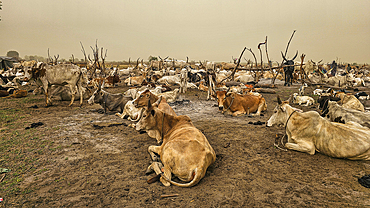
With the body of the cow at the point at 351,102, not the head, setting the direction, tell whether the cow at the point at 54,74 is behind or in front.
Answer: in front

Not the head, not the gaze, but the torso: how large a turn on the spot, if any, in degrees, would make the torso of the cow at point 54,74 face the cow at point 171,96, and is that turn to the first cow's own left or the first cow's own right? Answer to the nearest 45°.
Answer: approximately 180°

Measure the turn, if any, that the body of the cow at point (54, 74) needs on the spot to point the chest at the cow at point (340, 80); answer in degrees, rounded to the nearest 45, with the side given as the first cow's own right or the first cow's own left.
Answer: approximately 180°

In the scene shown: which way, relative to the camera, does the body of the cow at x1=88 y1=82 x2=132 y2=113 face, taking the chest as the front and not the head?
to the viewer's left

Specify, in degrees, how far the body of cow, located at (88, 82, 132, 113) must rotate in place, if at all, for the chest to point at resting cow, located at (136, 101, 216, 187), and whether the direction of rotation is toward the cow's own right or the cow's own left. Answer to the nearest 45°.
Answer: approximately 90° to the cow's own left

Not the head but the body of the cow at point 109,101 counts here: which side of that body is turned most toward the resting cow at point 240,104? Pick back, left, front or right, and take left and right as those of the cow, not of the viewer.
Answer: back

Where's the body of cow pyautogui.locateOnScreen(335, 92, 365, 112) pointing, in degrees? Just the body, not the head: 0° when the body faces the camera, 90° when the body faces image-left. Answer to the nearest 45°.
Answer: approximately 90°

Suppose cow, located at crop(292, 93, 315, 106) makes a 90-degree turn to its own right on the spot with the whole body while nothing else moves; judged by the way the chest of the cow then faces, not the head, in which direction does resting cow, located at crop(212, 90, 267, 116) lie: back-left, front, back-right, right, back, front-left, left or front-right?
back-left

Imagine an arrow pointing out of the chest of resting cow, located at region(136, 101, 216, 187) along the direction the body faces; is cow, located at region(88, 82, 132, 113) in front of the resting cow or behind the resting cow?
in front

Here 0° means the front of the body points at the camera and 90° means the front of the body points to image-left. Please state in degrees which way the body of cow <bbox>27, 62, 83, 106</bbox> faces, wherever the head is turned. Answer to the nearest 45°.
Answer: approximately 90°

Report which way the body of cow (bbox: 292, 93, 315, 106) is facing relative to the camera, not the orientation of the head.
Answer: to the viewer's left

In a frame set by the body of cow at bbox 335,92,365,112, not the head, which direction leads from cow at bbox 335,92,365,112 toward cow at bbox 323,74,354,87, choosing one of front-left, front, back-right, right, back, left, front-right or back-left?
right

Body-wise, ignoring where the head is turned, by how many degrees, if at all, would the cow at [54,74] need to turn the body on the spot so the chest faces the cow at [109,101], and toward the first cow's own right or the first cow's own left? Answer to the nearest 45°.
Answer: approximately 135° to the first cow's own left
